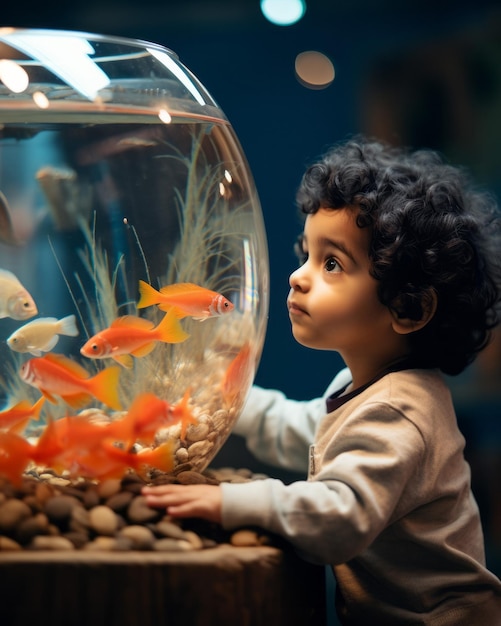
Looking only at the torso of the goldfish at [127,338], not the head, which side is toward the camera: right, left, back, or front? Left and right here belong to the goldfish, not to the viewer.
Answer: left

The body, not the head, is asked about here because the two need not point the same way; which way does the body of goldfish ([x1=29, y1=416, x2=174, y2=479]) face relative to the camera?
to the viewer's left

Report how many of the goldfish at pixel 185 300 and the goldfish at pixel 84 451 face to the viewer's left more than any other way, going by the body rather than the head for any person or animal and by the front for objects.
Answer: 1

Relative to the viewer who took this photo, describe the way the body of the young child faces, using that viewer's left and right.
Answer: facing to the left of the viewer

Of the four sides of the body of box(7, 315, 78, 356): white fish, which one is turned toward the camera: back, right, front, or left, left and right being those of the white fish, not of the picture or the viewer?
left

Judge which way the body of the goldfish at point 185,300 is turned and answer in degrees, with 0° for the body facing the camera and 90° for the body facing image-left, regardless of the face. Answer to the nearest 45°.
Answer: approximately 270°

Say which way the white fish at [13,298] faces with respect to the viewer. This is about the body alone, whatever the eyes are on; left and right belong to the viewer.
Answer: facing to the right of the viewer

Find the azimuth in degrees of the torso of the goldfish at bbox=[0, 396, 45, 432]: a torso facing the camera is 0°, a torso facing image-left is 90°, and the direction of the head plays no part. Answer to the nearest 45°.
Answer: approximately 90°
